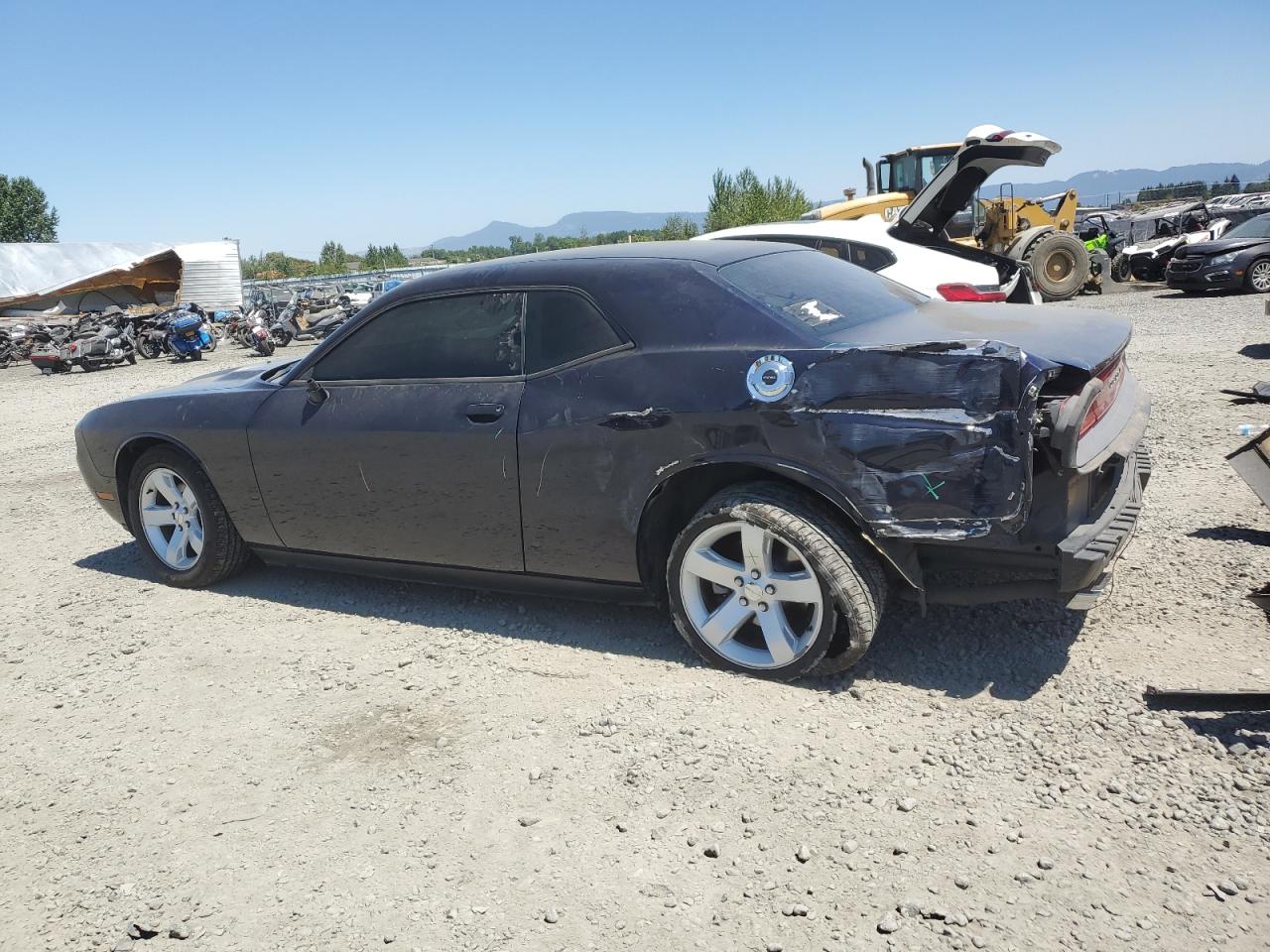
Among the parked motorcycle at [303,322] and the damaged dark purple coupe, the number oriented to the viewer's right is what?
0

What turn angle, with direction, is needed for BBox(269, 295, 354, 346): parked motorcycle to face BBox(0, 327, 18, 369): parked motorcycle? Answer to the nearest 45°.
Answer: approximately 45° to its right

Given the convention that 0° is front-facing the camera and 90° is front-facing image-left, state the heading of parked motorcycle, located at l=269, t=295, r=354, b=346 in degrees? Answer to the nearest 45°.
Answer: approximately 45°

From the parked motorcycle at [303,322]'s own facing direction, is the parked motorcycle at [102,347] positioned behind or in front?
in front

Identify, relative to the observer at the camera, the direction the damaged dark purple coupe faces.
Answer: facing away from the viewer and to the left of the viewer

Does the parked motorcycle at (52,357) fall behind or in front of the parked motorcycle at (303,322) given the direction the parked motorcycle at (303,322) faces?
in front

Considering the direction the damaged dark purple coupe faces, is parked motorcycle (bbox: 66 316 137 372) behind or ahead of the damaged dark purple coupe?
ahead

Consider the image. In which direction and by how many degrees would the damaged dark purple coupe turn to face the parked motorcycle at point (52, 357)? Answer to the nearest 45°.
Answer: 0° — it already faces it
